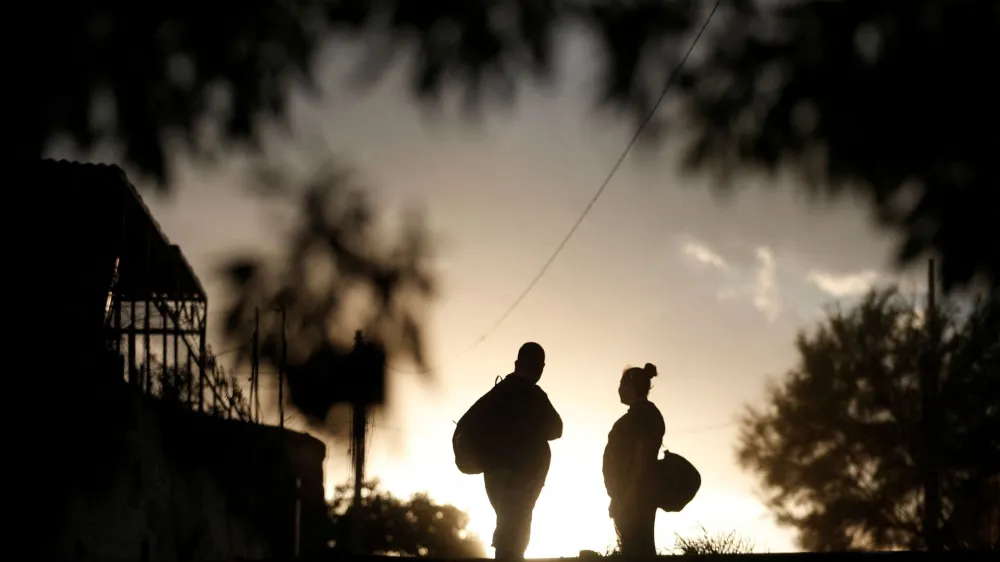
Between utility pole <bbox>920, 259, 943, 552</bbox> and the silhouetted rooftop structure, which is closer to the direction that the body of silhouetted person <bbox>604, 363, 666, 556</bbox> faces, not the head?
the silhouetted rooftop structure

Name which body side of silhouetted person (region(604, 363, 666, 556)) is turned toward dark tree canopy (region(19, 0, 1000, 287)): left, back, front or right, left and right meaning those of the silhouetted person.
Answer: left

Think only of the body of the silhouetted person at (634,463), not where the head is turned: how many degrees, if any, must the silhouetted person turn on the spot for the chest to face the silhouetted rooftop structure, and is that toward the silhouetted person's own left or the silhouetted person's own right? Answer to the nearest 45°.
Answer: approximately 45° to the silhouetted person's own right

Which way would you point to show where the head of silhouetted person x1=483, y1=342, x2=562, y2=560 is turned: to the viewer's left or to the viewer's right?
to the viewer's right

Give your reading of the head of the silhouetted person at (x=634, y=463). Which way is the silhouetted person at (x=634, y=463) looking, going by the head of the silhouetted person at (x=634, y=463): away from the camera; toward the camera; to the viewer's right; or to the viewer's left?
to the viewer's left

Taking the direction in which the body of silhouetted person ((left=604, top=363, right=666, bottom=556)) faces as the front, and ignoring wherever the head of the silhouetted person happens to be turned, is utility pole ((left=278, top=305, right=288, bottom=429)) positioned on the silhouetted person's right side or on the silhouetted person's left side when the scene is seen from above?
on the silhouetted person's right side

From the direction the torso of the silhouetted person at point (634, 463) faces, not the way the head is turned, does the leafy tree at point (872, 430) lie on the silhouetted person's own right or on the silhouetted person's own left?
on the silhouetted person's own right

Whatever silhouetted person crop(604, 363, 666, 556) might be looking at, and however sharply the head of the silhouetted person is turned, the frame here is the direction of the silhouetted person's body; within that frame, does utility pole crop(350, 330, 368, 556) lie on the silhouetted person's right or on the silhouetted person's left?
on the silhouetted person's right

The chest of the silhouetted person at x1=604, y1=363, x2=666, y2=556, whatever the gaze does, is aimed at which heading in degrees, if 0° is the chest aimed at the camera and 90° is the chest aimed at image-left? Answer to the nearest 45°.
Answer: approximately 90°
